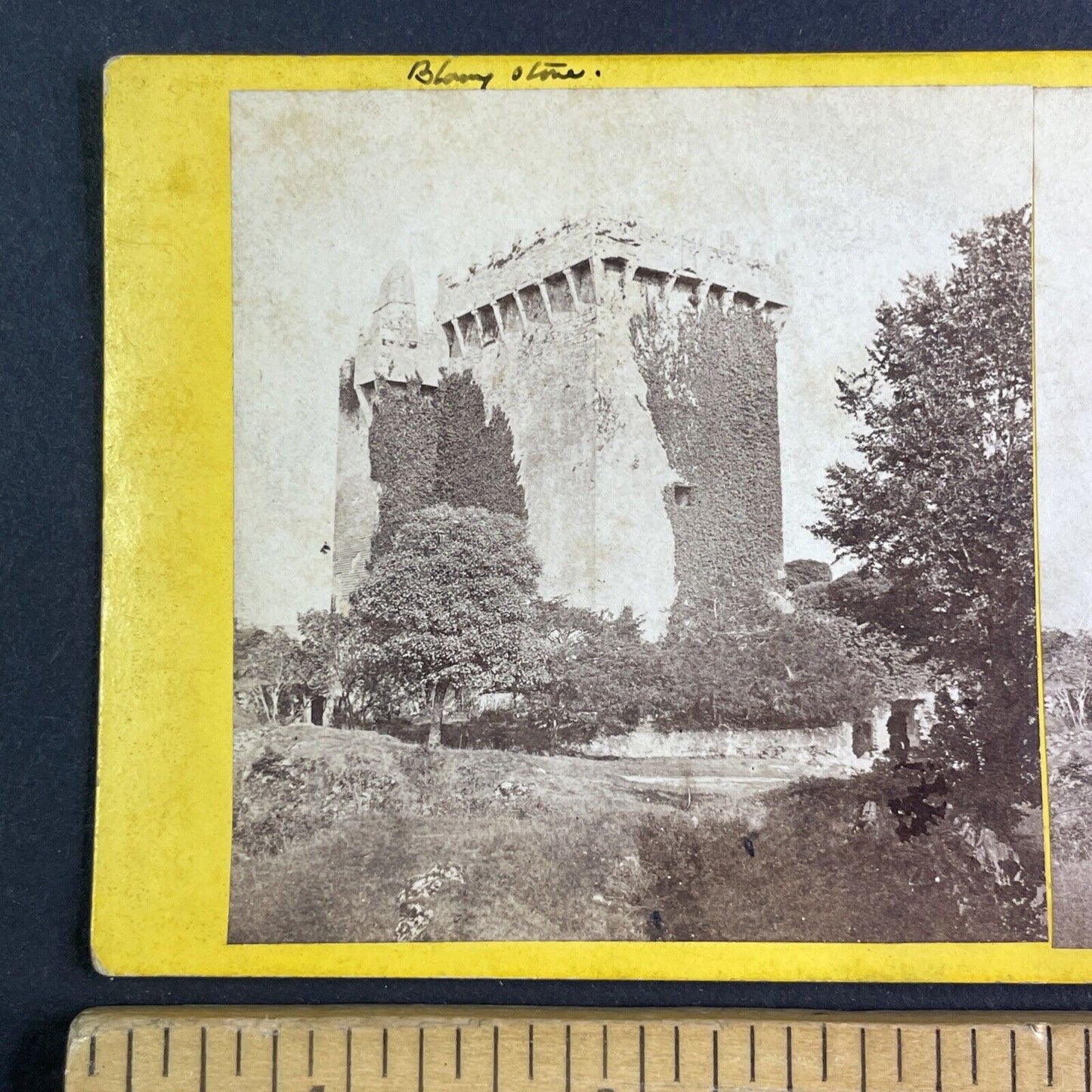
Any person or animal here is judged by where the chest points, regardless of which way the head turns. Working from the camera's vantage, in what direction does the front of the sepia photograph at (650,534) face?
facing the viewer

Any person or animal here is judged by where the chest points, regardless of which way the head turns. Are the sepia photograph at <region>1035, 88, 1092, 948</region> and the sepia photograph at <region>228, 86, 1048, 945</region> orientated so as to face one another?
no

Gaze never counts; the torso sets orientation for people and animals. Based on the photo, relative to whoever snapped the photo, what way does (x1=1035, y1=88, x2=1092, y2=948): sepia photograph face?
facing the viewer

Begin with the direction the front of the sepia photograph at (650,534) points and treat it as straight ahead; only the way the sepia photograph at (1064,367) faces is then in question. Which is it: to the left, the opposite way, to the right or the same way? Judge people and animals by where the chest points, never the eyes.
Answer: the same way

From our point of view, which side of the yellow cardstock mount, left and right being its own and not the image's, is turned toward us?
front

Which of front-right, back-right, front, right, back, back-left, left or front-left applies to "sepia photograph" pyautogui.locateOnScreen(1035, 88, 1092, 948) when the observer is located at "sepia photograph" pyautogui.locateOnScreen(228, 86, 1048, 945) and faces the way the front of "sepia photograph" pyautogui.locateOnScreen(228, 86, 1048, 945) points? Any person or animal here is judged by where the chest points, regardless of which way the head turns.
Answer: left
